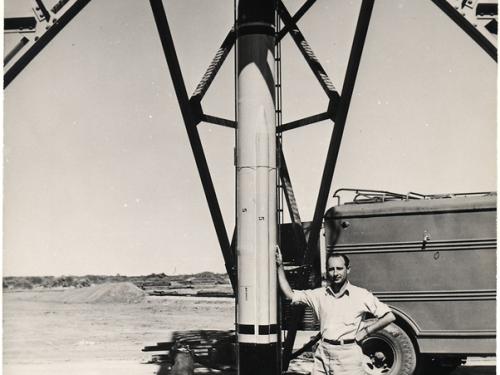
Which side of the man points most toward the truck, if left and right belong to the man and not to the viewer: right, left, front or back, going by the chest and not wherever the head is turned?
back

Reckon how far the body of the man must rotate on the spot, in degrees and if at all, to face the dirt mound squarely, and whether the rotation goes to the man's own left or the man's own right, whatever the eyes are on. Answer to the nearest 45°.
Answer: approximately 135° to the man's own right

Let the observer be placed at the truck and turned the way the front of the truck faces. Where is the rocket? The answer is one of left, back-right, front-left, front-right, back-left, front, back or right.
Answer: back-right

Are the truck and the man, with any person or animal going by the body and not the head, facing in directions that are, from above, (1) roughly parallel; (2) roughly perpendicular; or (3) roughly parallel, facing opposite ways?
roughly perpendicular

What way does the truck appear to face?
to the viewer's right

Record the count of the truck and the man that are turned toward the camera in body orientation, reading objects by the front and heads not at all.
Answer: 1

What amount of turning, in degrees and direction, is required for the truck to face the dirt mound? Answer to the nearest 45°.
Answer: approximately 135° to its left

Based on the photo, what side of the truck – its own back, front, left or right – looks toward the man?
right
